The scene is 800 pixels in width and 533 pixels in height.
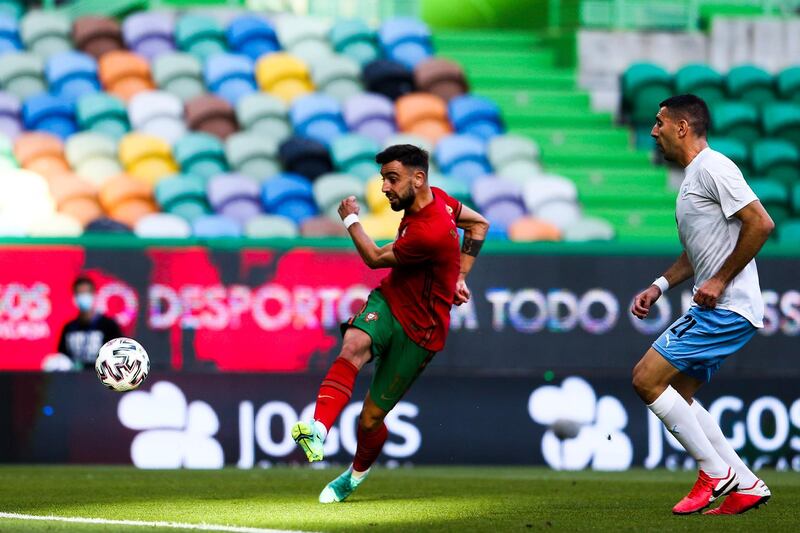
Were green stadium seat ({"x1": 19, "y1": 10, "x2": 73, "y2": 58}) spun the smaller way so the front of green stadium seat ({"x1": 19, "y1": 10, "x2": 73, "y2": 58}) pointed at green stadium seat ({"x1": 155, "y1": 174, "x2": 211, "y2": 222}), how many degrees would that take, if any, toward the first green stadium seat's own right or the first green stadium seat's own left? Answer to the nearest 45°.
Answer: approximately 45° to the first green stadium seat's own left

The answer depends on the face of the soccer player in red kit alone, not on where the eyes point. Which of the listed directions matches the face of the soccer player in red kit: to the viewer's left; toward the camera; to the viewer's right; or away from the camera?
to the viewer's left

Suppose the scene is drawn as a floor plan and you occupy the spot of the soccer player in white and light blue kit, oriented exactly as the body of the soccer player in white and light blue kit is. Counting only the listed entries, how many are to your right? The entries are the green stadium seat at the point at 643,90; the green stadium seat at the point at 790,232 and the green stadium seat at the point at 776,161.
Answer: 3

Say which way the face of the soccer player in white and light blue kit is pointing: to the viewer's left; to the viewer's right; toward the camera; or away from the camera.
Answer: to the viewer's left

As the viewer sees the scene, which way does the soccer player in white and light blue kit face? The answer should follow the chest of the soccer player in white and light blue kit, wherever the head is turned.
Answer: to the viewer's left

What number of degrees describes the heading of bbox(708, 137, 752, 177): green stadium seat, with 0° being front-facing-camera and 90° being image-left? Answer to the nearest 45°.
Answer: approximately 0°

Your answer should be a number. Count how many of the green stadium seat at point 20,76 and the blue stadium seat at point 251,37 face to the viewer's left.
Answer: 0

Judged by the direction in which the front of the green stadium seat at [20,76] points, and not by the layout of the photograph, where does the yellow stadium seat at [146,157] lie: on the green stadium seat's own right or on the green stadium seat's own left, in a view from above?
on the green stadium seat's own left
